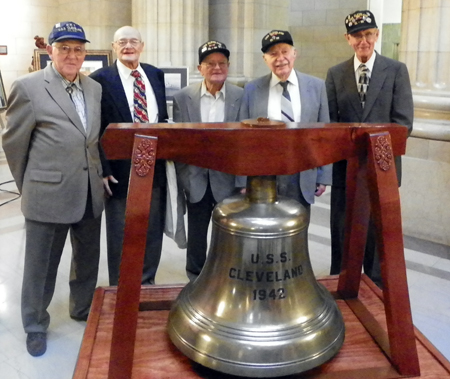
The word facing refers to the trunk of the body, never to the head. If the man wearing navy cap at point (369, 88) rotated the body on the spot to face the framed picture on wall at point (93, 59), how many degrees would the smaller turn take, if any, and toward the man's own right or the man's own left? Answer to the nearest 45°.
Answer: approximately 135° to the man's own right

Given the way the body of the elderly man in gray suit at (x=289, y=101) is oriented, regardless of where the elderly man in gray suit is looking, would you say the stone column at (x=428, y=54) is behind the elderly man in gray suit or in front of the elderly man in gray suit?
behind

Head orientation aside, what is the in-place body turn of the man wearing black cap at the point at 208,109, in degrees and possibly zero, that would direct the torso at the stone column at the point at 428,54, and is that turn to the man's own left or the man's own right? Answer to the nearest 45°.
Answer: approximately 135° to the man's own left

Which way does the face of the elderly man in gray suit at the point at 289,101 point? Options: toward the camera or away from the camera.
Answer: toward the camera

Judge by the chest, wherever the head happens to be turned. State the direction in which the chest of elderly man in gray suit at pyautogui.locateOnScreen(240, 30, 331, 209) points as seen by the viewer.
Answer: toward the camera

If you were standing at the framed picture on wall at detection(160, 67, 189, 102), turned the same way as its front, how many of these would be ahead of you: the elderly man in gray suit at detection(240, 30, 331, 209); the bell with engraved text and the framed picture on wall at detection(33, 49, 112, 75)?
2

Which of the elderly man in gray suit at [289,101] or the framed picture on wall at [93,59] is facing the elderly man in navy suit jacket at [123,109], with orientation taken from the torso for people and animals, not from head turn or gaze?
the framed picture on wall

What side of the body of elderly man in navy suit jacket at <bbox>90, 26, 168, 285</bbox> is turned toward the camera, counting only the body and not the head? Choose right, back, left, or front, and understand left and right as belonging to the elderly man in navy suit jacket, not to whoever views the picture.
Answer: front

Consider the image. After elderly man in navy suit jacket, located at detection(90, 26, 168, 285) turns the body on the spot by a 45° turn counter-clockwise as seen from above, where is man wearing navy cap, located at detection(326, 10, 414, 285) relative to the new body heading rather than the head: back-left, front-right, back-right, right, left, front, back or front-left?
front-left

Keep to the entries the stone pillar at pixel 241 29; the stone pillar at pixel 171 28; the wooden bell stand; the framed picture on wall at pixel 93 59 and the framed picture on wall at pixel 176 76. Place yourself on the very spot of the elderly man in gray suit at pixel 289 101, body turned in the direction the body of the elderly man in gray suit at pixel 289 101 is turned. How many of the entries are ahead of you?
1

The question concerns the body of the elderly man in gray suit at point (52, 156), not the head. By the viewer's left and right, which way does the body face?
facing the viewer and to the right of the viewer

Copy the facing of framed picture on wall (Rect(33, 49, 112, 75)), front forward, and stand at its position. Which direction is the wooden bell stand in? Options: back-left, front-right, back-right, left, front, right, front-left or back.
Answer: front

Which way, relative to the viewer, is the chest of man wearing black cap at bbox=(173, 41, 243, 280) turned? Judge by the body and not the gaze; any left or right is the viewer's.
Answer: facing the viewer

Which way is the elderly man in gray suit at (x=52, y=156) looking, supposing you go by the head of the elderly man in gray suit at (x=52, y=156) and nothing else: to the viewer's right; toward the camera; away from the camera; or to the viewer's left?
toward the camera

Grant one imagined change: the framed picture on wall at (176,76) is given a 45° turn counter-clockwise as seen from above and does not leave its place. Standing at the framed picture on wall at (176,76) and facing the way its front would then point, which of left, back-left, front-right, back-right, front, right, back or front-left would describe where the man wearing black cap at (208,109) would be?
front-right

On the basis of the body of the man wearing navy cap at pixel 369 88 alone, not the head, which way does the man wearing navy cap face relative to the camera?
toward the camera
